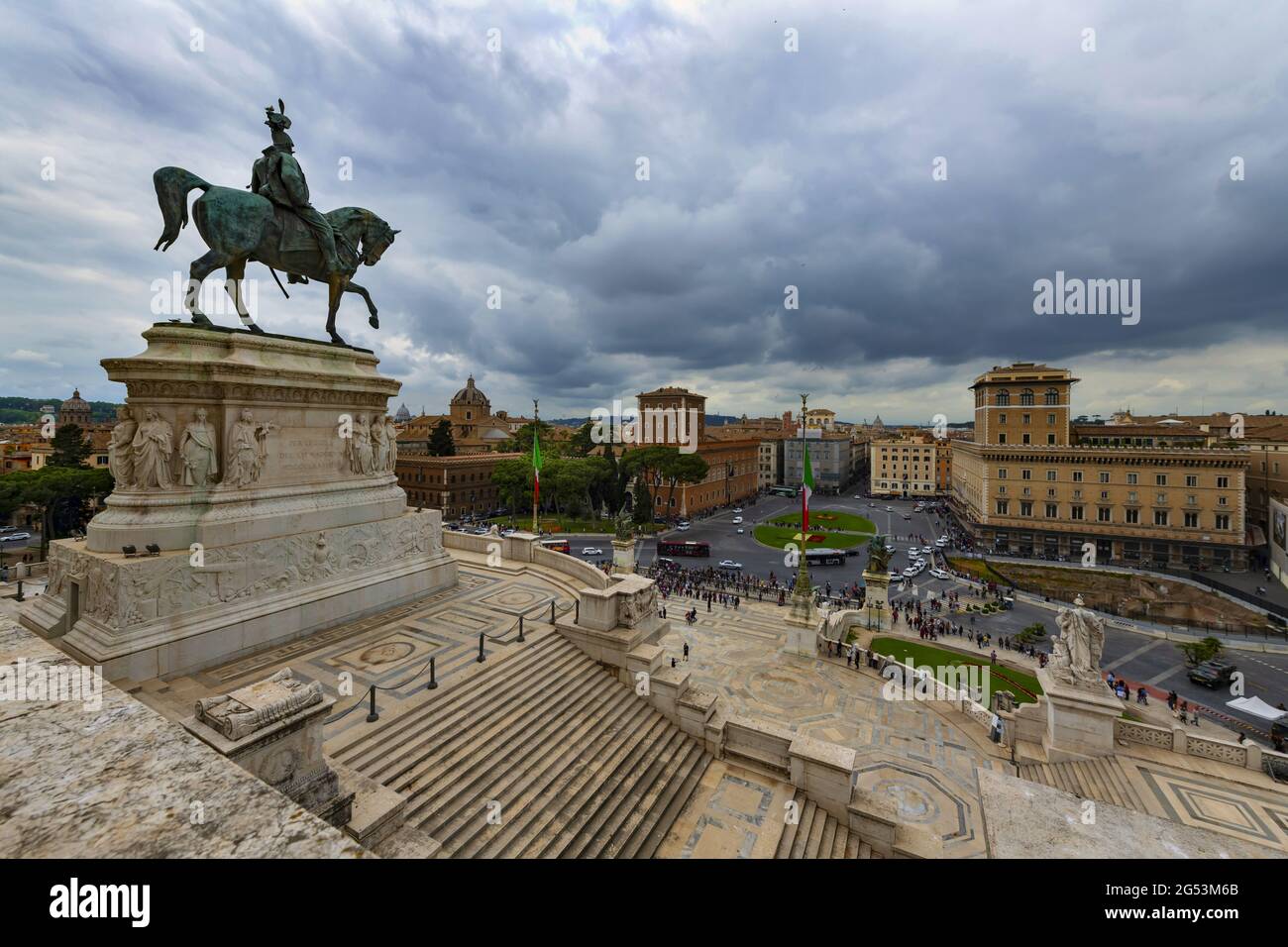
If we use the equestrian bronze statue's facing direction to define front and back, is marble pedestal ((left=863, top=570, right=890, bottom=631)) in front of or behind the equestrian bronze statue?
in front

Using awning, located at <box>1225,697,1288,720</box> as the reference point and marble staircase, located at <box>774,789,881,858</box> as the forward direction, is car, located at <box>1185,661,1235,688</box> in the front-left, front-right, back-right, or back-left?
back-right

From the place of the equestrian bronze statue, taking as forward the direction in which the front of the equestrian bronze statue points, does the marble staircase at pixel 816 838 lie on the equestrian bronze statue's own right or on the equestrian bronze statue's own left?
on the equestrian bronze statue's own right

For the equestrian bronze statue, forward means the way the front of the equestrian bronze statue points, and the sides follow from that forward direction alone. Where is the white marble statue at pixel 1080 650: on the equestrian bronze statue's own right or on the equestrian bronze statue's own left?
on the equestrian bronze statue's own right

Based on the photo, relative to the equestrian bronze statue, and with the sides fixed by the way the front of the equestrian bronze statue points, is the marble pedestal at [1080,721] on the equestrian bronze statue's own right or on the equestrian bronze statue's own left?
on the equestrian bronze statue's own right

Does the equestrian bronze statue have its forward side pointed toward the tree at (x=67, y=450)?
no

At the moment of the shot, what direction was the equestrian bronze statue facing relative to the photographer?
facing away from the viewer and to the right of the viewer

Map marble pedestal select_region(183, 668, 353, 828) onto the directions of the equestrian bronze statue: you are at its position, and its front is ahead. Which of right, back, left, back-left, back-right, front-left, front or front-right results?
back-right

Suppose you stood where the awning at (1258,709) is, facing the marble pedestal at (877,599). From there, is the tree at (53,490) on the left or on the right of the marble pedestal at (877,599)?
left
